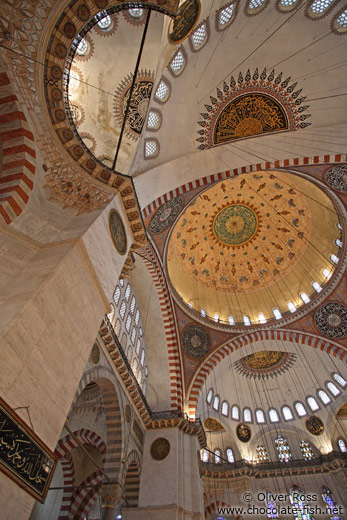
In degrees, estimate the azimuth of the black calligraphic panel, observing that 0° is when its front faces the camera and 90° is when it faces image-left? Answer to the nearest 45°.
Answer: approximately 315°

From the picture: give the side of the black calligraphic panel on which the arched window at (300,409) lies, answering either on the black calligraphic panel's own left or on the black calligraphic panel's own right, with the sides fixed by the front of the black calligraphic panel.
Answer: on the black calligraphic panel's own left

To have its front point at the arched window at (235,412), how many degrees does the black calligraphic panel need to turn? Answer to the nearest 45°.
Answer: approximately 90° to its left

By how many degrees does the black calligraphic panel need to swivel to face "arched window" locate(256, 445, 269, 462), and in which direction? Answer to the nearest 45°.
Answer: approximately 90° to its left

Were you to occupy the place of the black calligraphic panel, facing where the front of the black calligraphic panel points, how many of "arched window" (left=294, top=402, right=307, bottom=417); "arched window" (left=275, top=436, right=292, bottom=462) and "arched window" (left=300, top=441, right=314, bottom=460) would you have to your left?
3

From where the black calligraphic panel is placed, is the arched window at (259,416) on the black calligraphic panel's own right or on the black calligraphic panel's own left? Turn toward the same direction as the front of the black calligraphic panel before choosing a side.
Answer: on the black calligraphic panel's own left

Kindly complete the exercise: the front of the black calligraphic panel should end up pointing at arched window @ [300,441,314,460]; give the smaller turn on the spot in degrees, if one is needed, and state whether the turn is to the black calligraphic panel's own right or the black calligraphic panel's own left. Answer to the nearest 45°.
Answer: approximately 90° to the black calligraphic panel's own left

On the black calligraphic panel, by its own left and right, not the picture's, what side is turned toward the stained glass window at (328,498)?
left
